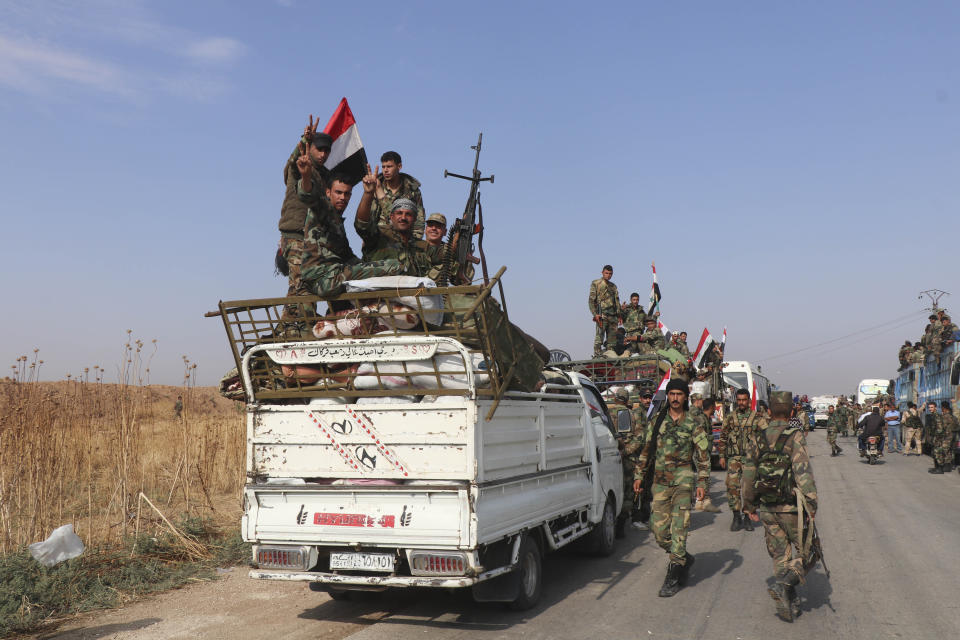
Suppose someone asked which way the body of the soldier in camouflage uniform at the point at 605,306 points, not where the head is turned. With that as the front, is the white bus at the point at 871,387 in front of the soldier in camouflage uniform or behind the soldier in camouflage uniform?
behind

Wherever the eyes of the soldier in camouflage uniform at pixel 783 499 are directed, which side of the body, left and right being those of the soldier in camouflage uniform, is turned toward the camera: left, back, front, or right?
back

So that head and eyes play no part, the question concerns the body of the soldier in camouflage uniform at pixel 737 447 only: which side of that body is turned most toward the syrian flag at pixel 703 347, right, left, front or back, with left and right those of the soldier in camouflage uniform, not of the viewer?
back

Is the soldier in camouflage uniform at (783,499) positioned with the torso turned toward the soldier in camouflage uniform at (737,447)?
yes

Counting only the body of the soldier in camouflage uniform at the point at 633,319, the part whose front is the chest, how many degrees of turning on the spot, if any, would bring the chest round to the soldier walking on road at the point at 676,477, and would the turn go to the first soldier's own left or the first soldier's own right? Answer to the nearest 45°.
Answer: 0° — they already face them

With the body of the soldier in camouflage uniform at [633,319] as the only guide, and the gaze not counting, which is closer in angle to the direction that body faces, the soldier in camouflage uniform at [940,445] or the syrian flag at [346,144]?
the syrian flag

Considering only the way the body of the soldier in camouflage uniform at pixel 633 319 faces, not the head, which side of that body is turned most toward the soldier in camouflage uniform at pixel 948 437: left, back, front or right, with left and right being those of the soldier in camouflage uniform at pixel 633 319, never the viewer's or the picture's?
left

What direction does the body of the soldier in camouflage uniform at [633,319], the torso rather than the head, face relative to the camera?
toward the camera

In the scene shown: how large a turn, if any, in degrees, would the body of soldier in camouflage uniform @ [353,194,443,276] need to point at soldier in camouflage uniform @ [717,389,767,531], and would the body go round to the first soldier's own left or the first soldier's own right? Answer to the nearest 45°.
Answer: approximately 135° to the first soldier's own left

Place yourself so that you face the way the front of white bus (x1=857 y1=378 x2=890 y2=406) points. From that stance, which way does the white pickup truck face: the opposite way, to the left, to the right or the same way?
the opposite way

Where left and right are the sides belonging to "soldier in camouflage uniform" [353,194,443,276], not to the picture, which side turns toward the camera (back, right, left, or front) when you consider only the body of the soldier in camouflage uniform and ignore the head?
front
